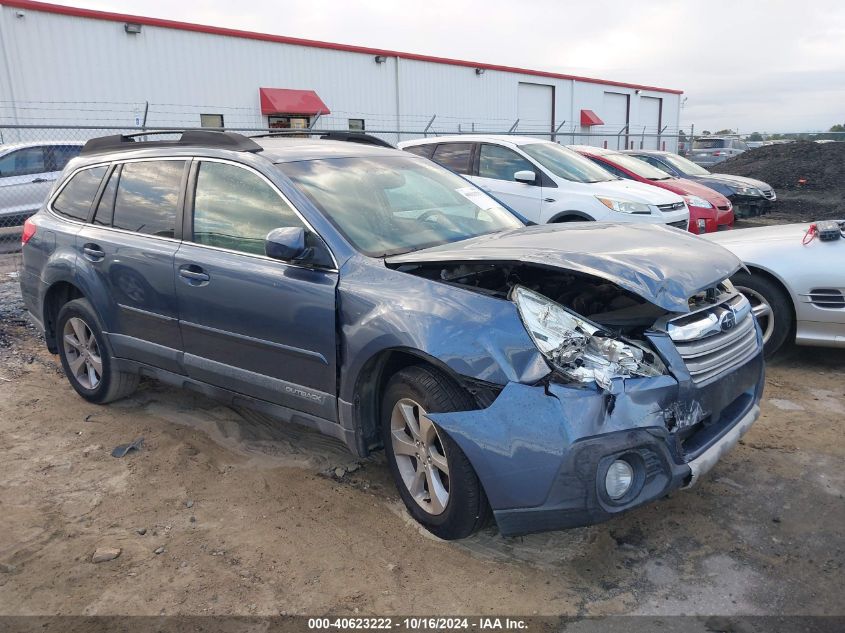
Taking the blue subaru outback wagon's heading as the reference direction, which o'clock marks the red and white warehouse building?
The red and white warehouse building is roughly at 7 o'clock from the blue subaru outback wagon.

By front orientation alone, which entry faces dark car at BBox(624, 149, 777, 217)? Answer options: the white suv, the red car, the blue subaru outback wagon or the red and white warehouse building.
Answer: the red and white warehouse building

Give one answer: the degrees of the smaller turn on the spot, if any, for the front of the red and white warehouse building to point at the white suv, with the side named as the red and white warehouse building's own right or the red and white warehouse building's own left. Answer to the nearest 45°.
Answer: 0° — it already faces it

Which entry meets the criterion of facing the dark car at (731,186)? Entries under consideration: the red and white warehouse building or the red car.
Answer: the red and white warehouse building

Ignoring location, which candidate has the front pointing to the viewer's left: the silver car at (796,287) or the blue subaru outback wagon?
the silver car

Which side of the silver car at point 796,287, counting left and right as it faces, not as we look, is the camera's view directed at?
left

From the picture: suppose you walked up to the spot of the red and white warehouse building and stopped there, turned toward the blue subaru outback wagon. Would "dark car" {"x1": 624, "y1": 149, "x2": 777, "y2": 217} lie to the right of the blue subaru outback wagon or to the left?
left

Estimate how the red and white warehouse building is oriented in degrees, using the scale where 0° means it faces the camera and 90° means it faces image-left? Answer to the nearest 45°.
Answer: approximately 315°

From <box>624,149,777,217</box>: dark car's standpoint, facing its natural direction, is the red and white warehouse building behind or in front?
behind

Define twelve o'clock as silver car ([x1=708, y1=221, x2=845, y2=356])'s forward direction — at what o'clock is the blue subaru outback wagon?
The blue subaru outback wagon is roughly at 10 o'clock from the silver car.
